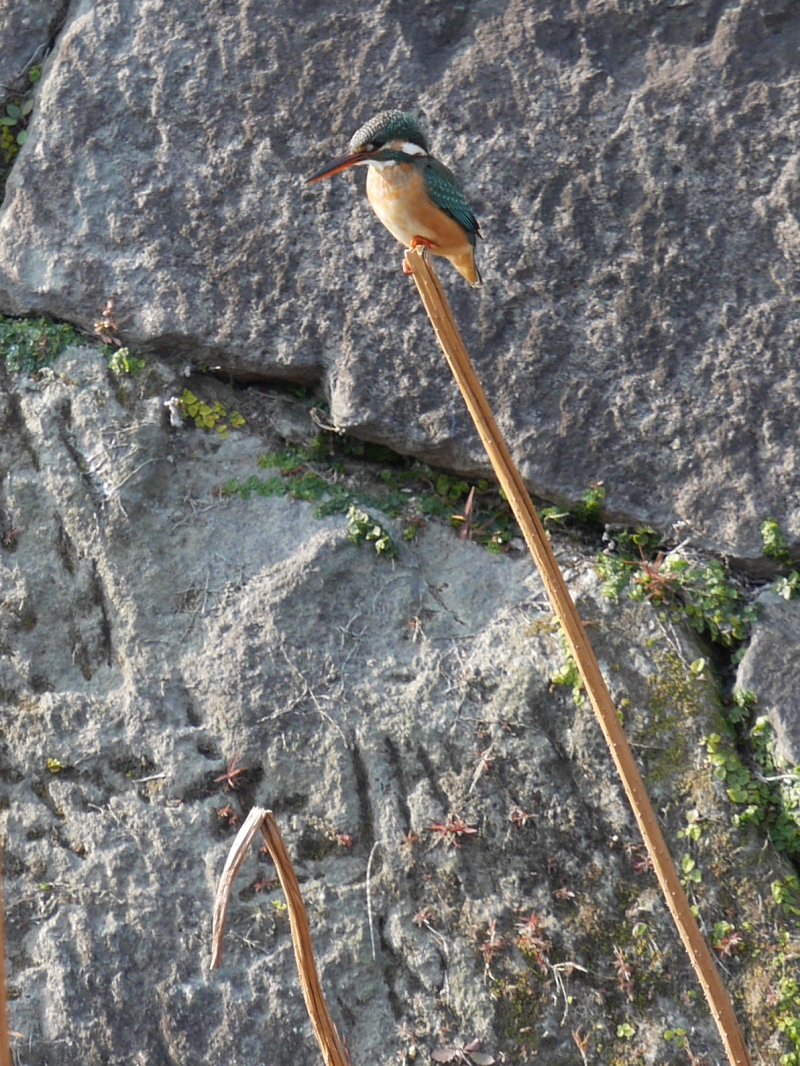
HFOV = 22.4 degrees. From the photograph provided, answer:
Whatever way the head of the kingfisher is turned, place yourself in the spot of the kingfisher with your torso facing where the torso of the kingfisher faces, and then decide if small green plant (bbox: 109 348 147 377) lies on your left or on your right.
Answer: on your right

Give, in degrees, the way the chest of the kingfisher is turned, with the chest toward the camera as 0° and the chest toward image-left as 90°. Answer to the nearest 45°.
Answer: approximately 45°

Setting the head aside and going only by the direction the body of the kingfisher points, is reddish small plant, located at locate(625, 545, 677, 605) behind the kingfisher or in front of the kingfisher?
behind

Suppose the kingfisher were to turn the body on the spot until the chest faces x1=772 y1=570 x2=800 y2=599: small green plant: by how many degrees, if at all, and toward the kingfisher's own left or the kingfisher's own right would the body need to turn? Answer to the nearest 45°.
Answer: approximately 180°

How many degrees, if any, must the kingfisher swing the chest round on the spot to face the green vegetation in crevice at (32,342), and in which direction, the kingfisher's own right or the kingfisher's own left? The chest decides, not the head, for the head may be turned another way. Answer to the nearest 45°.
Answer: approximately 90° to the kingfisher's own right

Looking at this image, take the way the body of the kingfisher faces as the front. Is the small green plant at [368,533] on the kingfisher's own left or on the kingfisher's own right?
on the kingfisher's own right
